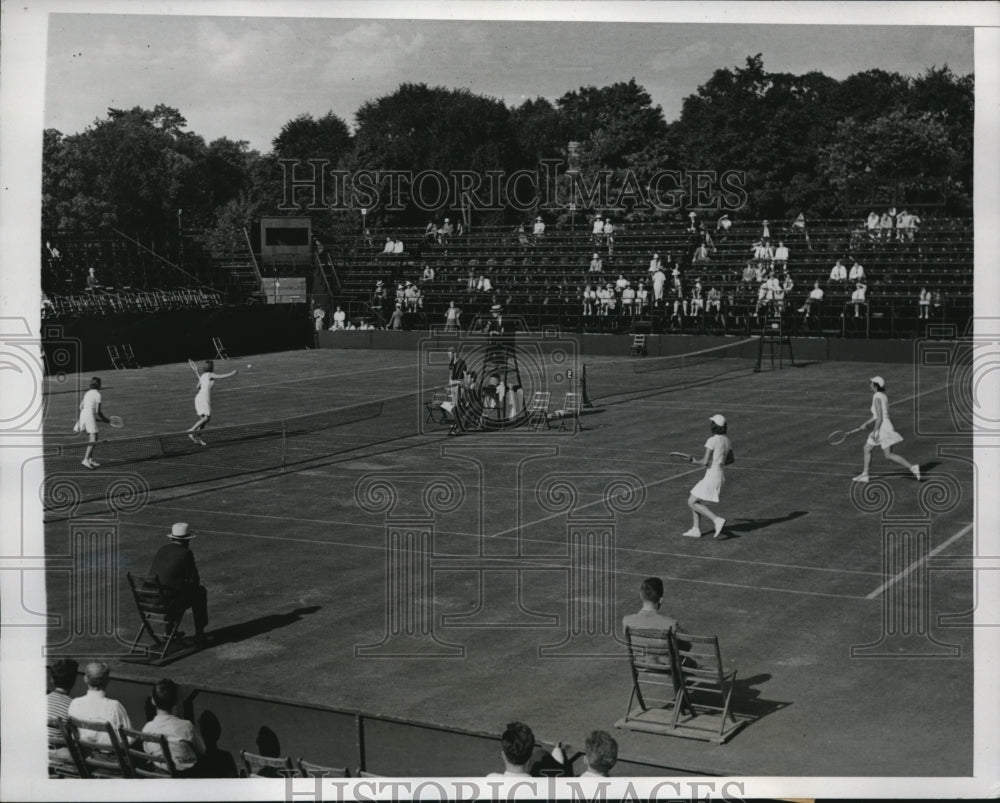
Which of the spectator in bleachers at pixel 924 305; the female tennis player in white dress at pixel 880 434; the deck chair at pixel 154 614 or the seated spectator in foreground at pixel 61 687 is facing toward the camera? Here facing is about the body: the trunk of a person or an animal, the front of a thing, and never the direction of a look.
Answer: the spectator in bleachers

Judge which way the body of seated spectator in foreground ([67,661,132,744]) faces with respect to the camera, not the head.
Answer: away from the camera

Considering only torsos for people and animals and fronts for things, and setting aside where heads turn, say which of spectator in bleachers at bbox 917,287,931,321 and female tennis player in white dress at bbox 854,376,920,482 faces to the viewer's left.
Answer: the female tennis player in white dress

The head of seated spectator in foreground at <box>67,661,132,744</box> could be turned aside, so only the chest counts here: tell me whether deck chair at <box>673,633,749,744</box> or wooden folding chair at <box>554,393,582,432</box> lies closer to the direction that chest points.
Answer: the wooden folding chair

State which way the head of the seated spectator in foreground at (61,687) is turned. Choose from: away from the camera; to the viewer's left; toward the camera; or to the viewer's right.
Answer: away from the camera

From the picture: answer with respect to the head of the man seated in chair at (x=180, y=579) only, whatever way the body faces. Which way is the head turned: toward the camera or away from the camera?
away from the camera
